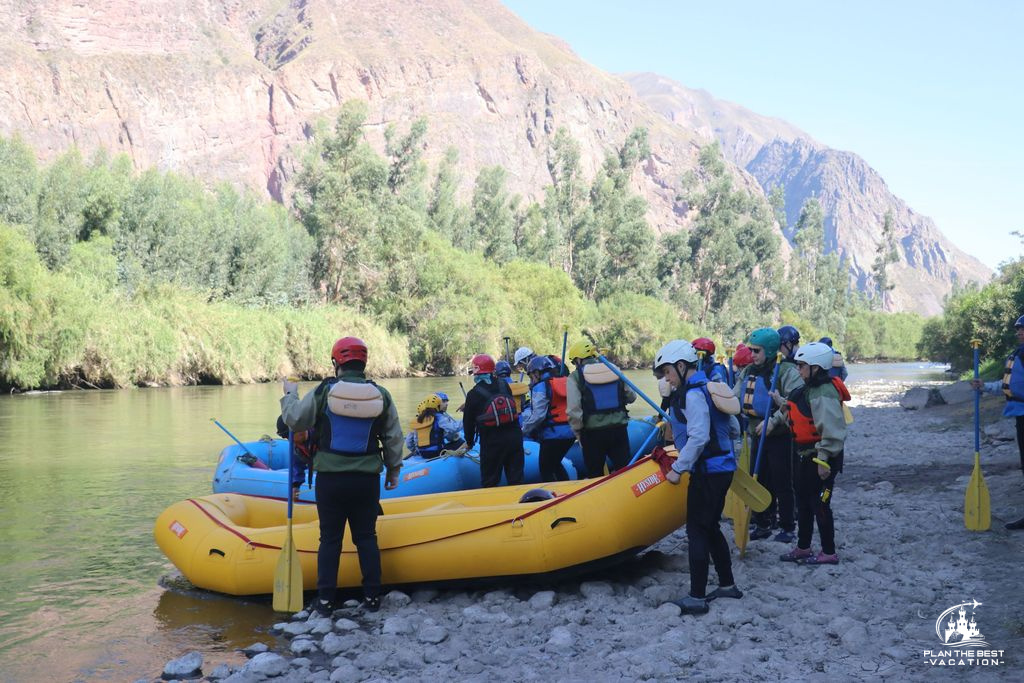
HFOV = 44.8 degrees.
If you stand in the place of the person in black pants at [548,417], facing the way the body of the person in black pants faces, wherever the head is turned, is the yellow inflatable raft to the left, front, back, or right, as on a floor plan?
left

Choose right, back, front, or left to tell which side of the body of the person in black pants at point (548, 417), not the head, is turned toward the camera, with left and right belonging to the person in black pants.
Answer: left

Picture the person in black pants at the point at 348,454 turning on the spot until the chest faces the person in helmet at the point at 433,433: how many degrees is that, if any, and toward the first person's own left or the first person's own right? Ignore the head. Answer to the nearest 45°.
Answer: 0° — they already face them

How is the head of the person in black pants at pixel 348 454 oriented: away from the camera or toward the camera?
away from the camera

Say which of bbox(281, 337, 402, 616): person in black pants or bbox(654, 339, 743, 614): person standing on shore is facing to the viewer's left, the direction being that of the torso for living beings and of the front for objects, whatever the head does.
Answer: the person standing on shore

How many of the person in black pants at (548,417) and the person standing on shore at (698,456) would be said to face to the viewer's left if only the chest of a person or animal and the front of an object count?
2

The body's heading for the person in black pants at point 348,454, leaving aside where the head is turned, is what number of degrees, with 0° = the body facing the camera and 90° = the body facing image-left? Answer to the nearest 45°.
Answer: approximately 180°

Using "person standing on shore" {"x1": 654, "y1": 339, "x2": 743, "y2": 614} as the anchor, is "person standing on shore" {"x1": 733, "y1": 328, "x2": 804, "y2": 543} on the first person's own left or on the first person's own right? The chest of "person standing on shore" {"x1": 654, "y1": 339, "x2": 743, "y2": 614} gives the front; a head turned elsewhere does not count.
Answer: on the first person's own right

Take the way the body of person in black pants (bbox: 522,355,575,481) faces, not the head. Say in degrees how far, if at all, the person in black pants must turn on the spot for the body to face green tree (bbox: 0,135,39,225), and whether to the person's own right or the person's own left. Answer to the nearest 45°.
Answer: approximately 45° to the person's own right

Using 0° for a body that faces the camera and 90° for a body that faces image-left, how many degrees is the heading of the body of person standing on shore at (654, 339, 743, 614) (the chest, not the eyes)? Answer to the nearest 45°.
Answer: approximately 90°

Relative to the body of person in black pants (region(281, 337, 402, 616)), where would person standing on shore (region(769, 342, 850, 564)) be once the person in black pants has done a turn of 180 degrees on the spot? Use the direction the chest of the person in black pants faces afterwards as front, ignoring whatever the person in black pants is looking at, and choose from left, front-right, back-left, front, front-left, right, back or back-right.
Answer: left

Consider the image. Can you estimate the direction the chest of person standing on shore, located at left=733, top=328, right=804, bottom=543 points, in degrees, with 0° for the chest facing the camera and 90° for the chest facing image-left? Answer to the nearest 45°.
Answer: approximately 45°

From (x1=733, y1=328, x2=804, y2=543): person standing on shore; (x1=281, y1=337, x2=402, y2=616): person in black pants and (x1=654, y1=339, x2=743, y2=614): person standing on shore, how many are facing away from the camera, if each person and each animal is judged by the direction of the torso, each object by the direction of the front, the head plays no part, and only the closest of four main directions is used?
1
